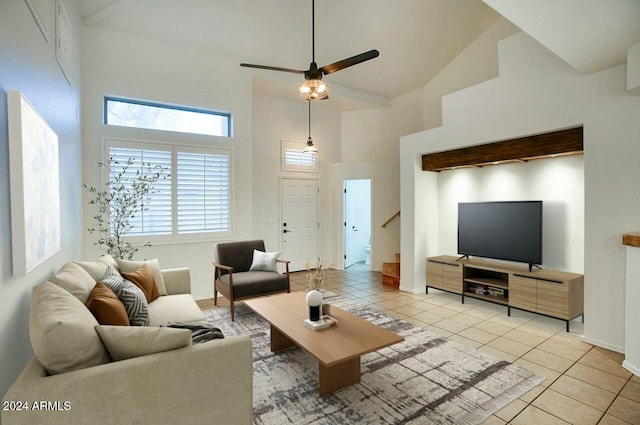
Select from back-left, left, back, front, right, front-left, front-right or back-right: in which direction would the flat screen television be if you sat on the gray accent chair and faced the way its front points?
front-left

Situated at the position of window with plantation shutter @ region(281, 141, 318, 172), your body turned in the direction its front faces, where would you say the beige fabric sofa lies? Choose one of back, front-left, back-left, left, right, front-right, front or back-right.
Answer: front

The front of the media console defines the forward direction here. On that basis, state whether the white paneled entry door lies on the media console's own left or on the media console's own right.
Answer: on the media console's own right

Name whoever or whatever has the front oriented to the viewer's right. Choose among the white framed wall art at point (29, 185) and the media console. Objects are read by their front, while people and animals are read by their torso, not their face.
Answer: the white framed wall art

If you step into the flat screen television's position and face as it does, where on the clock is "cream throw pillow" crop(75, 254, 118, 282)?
The cream throw pillow is roughly at 12 o'clock from the flat screen television.

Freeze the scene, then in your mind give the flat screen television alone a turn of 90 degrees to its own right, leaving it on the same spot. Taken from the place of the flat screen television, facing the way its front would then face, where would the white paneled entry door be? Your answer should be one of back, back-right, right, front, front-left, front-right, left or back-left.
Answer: front-left

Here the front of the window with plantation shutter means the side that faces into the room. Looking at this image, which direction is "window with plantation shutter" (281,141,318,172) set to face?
toward the camera

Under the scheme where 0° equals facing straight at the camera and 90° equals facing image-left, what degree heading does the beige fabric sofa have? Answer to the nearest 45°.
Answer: approximately 270°

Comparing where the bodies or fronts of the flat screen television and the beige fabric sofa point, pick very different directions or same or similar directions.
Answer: very different directions

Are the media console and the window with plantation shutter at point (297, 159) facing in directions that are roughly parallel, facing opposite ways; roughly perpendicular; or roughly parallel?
roughly perpendicular

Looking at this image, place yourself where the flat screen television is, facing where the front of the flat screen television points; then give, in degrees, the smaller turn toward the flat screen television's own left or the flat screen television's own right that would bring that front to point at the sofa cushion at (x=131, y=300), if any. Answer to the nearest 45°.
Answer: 0° — it already faces it

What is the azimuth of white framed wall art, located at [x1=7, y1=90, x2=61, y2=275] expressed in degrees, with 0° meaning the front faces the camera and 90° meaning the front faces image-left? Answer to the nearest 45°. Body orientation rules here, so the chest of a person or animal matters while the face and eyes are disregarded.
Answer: approximately 270°

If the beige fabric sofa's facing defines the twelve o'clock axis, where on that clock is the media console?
The media console is roughly at 12 o'clock from the beige fabric sofa.

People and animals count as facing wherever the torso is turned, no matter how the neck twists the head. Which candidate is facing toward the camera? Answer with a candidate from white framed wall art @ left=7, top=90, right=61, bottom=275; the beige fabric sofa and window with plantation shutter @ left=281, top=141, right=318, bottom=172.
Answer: the window with plantation shutter

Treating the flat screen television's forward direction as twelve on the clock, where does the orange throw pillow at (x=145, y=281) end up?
The orange throw pillow is roughly at 12 o'clock from the flat screen television.

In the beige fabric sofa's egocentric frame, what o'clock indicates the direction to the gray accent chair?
The gray accent chair is roughly at 10 o'clock from the beige fabric sofa.

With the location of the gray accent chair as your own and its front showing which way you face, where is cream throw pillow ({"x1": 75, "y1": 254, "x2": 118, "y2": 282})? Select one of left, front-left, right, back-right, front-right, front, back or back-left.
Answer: right

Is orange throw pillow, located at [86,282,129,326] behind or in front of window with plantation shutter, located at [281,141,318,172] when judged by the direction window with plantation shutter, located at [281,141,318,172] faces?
in front
